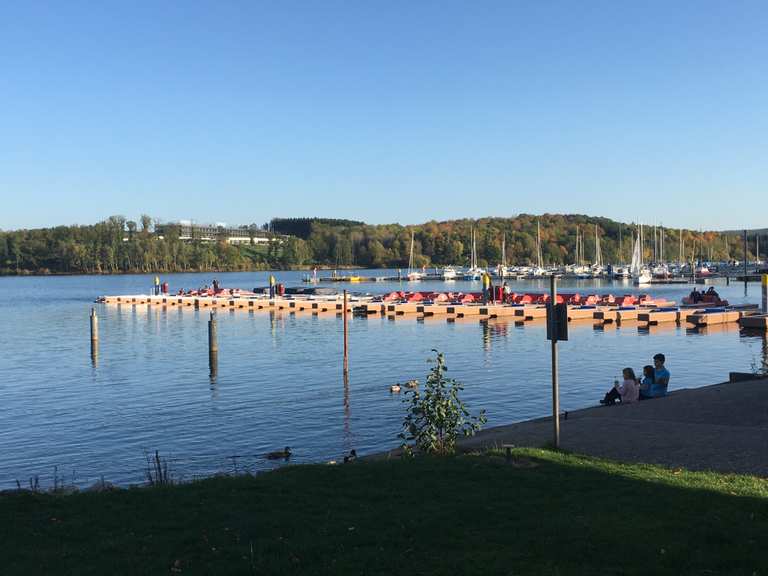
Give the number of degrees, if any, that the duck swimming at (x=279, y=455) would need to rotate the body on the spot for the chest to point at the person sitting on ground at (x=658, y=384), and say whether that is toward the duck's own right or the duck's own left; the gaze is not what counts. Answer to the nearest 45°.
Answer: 0° — it already faces them

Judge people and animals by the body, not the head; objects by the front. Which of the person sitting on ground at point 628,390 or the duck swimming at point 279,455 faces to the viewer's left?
the person sitting on ground

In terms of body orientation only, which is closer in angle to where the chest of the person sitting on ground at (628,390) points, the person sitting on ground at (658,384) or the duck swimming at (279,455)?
the duck swimming

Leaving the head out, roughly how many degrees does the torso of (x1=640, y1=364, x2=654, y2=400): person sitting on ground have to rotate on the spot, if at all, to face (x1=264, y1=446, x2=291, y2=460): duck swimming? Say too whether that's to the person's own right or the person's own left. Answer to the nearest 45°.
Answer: approximately 90° to the person's own left

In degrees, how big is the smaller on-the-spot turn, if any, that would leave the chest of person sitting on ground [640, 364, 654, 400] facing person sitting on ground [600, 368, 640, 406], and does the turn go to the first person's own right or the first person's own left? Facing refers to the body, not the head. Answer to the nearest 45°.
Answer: approximately 90° to the first person's own left

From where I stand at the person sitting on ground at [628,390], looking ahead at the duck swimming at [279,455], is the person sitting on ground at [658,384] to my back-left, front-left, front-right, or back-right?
back-right

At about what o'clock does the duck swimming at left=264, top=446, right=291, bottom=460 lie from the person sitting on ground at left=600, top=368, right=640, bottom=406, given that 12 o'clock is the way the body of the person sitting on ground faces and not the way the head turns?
The duck swimming is roughly at 11 o'clock from the person sitting on ground.

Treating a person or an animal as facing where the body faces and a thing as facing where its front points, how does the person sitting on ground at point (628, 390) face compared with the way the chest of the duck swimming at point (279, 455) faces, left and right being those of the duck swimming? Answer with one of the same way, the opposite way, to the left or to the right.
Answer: the opposite way

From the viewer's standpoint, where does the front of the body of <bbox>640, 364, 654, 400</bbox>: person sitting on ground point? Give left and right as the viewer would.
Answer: facing away from the viewer and to the left of the viewer

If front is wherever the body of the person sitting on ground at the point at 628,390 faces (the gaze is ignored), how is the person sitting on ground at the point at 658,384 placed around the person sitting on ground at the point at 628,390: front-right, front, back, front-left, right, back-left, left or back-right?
back-right

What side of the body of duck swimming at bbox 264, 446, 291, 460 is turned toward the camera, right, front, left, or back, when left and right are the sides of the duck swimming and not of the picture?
right

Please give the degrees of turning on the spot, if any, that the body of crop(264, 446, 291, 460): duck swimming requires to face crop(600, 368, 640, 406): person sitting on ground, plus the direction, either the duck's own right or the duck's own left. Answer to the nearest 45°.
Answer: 0° — it already faces them

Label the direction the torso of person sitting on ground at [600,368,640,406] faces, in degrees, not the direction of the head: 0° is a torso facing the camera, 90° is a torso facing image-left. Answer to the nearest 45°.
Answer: approximately 90°

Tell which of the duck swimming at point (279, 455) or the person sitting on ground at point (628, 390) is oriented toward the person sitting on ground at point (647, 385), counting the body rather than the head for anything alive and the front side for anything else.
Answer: the duck swimming
